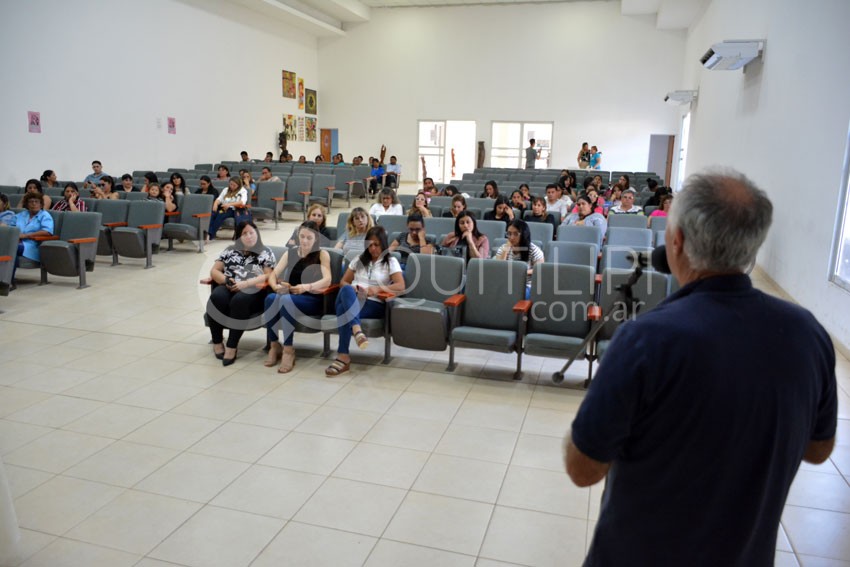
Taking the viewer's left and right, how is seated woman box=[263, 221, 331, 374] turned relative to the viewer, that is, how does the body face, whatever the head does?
facing the viewer and to the left of the viewer

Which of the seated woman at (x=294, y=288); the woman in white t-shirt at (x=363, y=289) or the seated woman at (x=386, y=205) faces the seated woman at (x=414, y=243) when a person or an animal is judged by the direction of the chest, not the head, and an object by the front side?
the seated woman at (x=386, y=205)

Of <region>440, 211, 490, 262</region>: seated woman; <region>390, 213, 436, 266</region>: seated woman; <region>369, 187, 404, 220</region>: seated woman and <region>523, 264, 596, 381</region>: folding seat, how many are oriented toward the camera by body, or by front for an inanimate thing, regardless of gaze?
4

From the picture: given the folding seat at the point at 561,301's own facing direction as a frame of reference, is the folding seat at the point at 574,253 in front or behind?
behind

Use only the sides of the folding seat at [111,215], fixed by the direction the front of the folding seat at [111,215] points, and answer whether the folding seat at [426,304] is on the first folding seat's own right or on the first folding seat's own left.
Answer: on the first folding seat's own left

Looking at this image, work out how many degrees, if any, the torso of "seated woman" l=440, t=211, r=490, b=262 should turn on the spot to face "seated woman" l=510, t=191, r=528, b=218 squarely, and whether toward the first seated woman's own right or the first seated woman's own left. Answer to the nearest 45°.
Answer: approximately 180°

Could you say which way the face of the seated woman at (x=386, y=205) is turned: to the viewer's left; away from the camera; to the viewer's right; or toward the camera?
toward the camera

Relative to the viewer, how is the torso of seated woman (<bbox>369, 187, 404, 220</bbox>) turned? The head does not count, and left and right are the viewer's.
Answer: facing the viewer

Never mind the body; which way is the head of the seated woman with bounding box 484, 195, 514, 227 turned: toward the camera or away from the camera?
toward the camera

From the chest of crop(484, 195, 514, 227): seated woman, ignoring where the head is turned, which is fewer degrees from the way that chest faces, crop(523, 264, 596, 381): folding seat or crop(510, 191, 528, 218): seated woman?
the folding seat

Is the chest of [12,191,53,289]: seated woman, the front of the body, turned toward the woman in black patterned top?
no

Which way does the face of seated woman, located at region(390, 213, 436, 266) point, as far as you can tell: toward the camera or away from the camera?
toward the camera

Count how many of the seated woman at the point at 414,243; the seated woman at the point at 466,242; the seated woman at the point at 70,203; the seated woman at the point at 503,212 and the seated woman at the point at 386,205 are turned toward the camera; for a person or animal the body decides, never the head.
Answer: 5

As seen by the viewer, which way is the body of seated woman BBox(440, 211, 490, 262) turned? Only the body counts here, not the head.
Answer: toward the camera

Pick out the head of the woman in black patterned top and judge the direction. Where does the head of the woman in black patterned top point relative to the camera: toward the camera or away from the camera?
toward the camera

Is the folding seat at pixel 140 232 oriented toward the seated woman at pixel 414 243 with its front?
no
